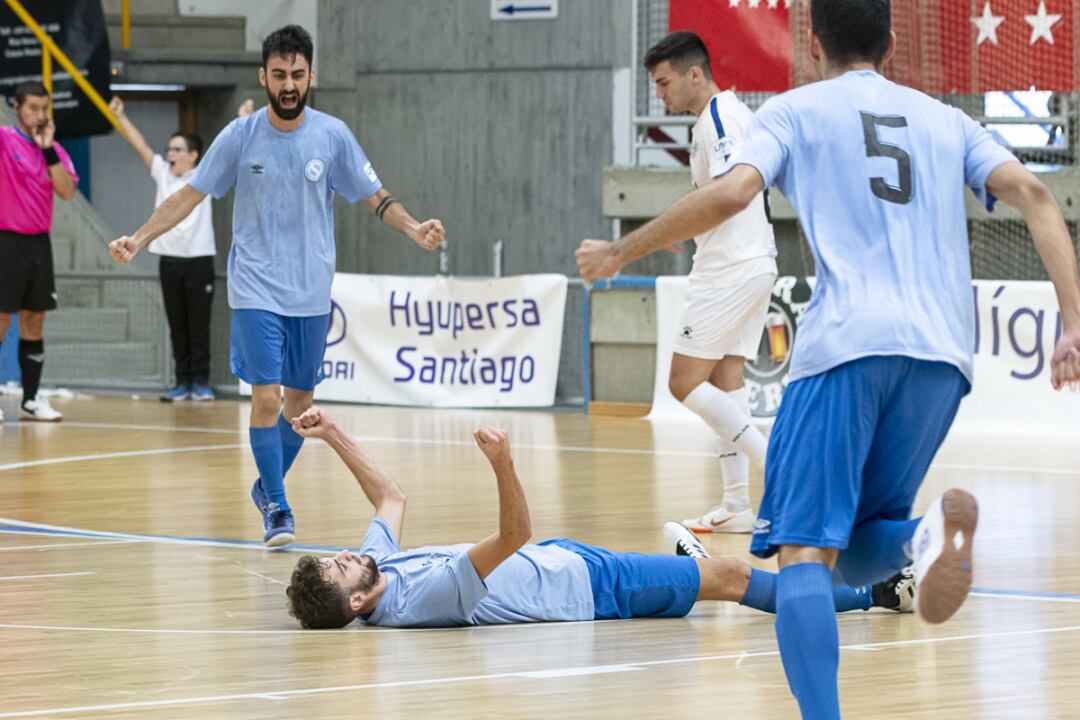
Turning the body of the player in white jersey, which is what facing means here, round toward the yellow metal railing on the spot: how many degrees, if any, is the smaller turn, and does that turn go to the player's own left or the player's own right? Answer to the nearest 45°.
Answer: approximately 45° to the player's own right

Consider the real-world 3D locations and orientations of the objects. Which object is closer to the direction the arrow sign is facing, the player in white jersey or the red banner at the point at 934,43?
the player in white jersey

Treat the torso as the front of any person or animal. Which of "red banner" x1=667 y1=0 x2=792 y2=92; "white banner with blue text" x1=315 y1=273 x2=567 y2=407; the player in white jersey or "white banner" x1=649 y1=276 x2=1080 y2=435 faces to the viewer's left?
the player in white jersey

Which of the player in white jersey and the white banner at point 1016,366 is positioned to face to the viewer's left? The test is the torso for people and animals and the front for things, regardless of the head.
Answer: the player in white jersey

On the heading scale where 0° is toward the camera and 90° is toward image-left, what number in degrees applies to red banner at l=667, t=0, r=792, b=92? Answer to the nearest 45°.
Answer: approximately 0°

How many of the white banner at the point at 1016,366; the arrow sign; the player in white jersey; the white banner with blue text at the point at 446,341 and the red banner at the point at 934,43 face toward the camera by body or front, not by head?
4

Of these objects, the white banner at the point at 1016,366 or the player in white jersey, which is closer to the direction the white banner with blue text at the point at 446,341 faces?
the player in white jersey

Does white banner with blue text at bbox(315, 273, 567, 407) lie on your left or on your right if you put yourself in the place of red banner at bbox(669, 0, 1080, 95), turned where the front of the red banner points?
on your right
